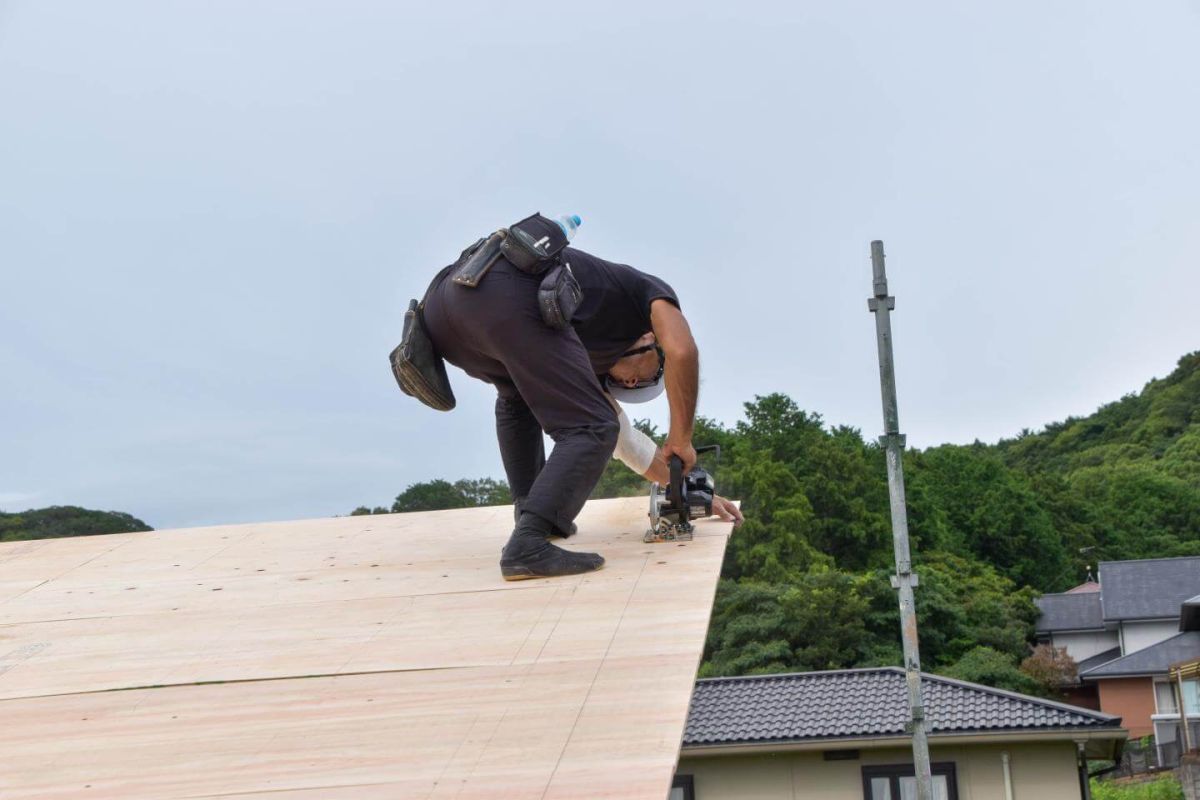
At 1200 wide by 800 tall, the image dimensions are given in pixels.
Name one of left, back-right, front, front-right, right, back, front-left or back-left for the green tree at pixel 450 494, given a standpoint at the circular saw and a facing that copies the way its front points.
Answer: back

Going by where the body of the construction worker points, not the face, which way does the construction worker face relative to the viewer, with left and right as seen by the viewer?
facing to the right of the viewer

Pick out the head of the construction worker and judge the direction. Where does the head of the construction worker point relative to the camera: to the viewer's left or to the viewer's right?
to the viewer's right

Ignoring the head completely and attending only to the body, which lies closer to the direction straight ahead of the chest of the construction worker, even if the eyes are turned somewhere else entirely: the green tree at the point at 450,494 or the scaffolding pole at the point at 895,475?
the scaffolding pole

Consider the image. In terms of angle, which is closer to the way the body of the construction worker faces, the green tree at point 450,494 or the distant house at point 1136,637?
the distant house
